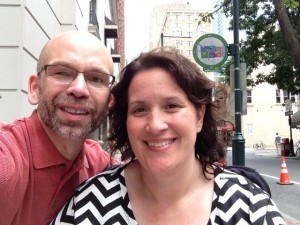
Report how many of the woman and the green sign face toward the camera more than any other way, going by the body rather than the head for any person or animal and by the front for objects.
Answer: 2

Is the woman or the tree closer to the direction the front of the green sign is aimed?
the woman

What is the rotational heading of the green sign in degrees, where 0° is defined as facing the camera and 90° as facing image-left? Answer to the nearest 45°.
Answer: approximately 0°

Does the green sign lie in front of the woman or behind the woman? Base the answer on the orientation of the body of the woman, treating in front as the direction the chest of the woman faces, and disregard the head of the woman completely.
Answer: behind

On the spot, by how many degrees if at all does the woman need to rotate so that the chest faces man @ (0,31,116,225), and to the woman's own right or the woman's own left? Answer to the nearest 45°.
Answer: approximately 90° to the woman's own right

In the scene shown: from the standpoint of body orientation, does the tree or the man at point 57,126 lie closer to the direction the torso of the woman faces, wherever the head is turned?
the man

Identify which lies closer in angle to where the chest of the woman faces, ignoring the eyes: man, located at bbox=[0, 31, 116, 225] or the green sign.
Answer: the man

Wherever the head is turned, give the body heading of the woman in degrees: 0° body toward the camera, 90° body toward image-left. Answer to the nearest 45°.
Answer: approximately 0°

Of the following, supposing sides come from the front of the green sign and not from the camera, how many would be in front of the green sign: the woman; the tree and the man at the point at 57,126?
2
